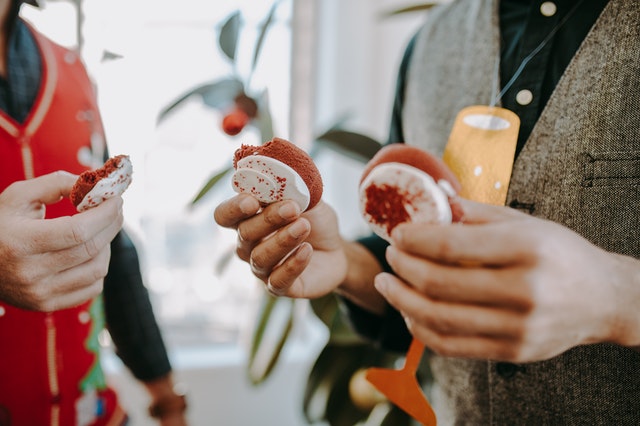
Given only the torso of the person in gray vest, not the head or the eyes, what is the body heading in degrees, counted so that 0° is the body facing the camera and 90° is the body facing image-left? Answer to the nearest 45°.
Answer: approximately 45°
